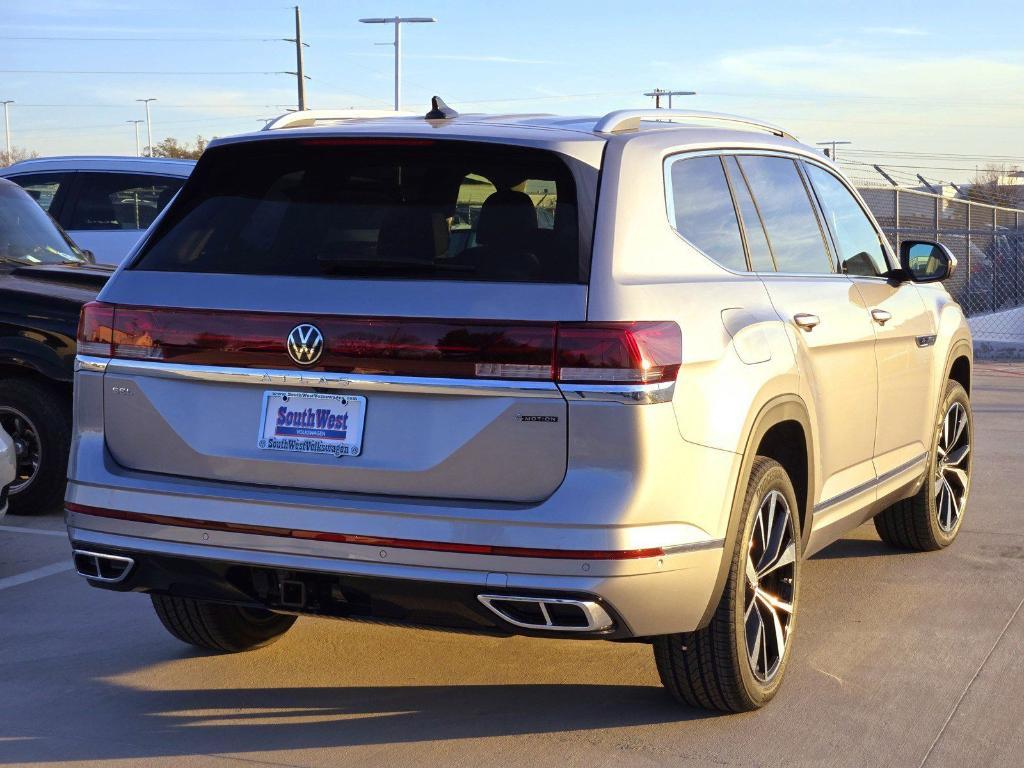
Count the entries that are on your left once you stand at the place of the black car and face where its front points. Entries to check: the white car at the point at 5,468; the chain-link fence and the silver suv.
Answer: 1

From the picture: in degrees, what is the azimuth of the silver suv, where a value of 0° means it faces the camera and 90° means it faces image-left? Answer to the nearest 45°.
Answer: approximately 225°

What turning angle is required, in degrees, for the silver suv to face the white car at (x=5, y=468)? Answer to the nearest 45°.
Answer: approximately 90° to its left

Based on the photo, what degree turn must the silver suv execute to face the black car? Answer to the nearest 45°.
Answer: approximately 90° to its left

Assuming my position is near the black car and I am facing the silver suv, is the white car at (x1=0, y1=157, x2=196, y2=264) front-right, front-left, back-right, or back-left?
back-left
